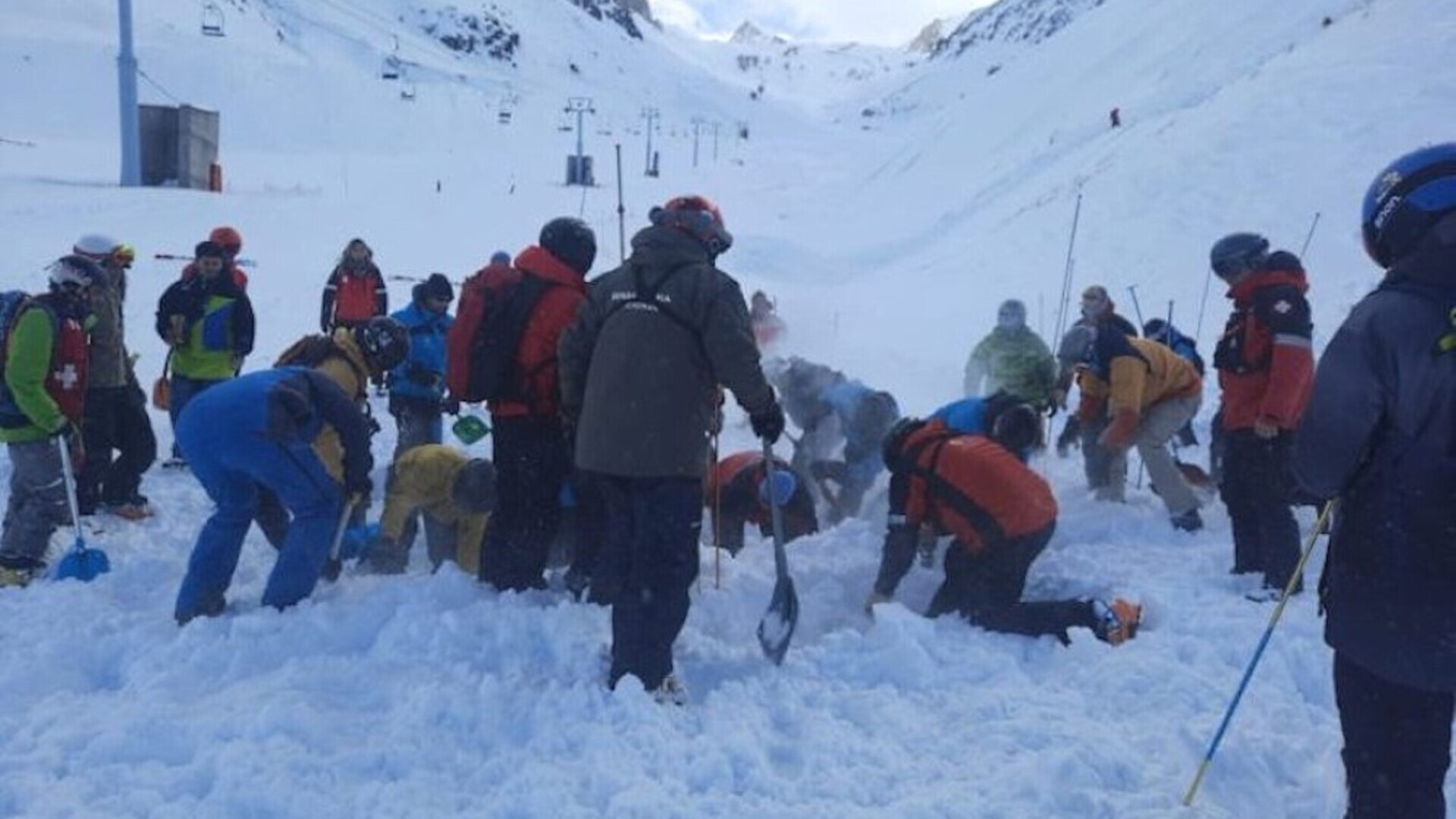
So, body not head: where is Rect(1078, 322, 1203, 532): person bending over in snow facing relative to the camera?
to the viewer's left

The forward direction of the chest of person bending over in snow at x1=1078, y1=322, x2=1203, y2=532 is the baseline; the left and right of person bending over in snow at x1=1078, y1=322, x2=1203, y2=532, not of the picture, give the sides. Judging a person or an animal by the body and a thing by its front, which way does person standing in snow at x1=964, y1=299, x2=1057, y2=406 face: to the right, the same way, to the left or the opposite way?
to the left

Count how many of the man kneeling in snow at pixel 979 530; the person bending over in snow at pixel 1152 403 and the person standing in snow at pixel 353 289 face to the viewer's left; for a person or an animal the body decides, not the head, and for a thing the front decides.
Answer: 2

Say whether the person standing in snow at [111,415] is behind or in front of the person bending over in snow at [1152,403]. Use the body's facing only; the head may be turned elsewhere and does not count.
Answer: in front

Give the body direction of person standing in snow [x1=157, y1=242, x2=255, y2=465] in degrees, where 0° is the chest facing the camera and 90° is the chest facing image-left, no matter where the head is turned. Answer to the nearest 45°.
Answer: approximately 0°

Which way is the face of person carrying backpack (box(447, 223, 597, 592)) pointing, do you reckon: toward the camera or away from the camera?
away from the camera

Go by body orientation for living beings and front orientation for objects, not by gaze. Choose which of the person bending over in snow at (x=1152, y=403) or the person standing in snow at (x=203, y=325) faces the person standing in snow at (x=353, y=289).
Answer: the person bending over in snow at (x=1152, y=403)

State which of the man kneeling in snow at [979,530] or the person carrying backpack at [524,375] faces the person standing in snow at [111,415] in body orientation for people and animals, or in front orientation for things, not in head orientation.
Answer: the man kneeling in snow

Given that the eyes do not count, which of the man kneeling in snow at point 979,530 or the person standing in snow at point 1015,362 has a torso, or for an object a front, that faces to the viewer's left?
the man kneeling in snow

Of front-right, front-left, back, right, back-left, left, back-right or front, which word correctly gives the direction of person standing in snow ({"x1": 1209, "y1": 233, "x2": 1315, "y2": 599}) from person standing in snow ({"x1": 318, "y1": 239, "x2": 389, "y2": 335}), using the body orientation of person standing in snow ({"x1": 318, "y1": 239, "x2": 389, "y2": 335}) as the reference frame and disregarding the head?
front-left

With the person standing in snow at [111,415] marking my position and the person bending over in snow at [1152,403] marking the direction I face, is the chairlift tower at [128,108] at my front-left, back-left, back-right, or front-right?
back-left

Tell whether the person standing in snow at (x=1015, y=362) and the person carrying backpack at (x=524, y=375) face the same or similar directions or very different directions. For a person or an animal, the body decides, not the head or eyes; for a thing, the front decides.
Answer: very different directions

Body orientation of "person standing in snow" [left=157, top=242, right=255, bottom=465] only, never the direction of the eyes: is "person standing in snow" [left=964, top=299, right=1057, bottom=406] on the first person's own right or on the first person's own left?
on the first person's own left

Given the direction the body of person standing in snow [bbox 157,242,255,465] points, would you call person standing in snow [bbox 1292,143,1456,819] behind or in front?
in front

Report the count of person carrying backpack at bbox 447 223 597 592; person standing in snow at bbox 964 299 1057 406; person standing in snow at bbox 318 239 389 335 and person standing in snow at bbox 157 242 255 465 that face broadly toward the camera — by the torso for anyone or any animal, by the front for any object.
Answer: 3

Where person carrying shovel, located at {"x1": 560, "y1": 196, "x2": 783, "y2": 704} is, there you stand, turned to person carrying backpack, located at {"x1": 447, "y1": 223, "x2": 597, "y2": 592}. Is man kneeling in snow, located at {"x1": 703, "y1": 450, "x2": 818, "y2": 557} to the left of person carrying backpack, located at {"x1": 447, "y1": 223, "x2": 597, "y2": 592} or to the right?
right

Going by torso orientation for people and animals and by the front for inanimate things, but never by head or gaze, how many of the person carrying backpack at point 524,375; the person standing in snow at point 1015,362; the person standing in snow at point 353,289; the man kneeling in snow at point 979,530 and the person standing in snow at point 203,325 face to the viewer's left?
1

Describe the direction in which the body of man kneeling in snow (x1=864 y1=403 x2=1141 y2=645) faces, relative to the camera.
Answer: to the viewer's left
